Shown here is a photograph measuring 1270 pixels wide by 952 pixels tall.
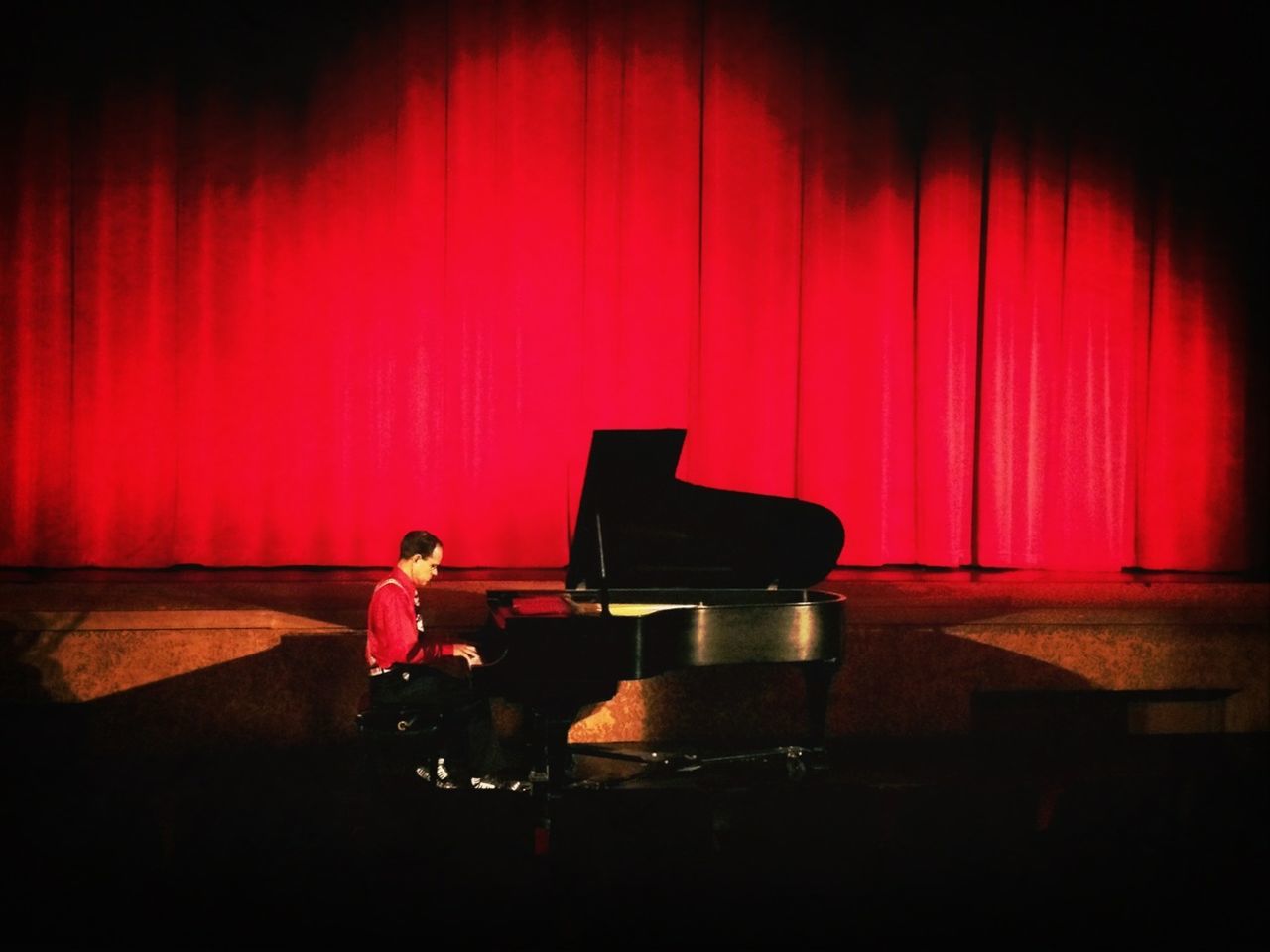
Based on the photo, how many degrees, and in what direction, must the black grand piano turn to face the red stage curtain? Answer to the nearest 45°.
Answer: approximately 90° to its right

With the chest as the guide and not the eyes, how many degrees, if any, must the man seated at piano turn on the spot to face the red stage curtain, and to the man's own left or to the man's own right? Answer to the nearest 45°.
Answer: approximately 45° to the man's own left

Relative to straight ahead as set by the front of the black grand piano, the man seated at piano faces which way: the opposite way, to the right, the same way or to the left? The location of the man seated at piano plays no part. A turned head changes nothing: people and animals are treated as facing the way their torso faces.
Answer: the opposite way

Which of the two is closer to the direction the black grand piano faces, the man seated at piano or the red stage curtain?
the man seated at piano

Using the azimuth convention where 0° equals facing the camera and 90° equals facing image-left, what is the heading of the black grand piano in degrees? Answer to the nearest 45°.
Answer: approximately 90°

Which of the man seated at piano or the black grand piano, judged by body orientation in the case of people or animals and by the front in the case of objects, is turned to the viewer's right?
the man seated at piano

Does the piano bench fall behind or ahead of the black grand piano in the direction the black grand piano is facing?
ahead

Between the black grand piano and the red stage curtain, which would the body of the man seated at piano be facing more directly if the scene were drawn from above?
the black grand piano

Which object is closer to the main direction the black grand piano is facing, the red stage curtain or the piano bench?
the piano bench

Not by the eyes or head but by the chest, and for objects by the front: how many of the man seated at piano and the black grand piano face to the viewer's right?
1

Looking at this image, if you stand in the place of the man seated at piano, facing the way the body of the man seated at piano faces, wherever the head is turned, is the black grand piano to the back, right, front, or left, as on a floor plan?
front

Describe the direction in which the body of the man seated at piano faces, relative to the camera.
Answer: to the viewer's right
